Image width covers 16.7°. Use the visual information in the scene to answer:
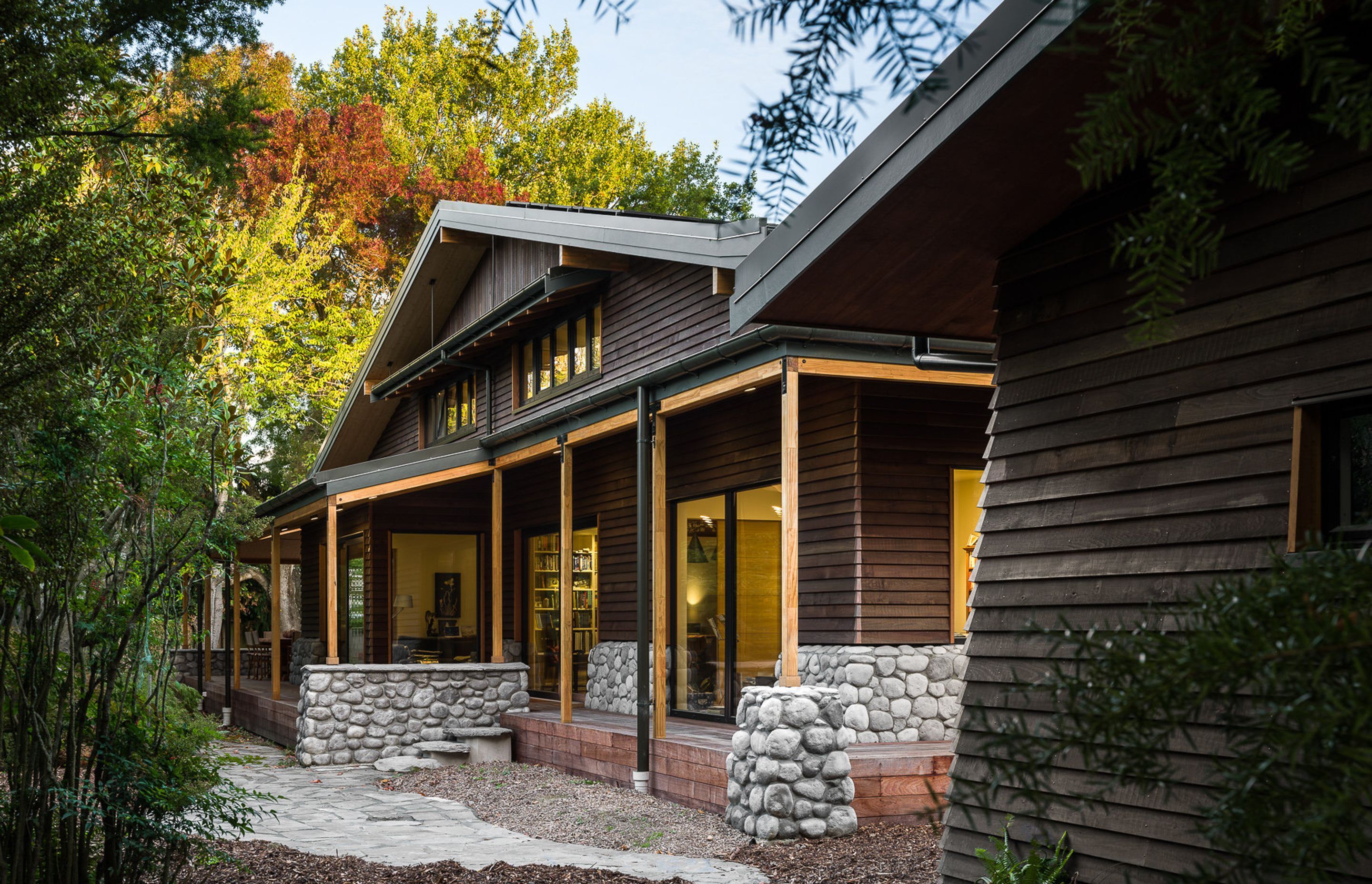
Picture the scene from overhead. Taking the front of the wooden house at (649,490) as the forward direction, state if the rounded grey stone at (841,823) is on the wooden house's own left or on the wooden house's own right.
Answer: on the wooden house's own left

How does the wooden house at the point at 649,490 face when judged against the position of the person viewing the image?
facing the viewer and to the left of the viewer

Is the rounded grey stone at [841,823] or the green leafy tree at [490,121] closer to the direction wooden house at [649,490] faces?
the rounded grey stone

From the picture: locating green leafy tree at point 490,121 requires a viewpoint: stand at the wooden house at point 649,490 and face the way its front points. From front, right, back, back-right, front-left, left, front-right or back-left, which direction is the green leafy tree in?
back-right
